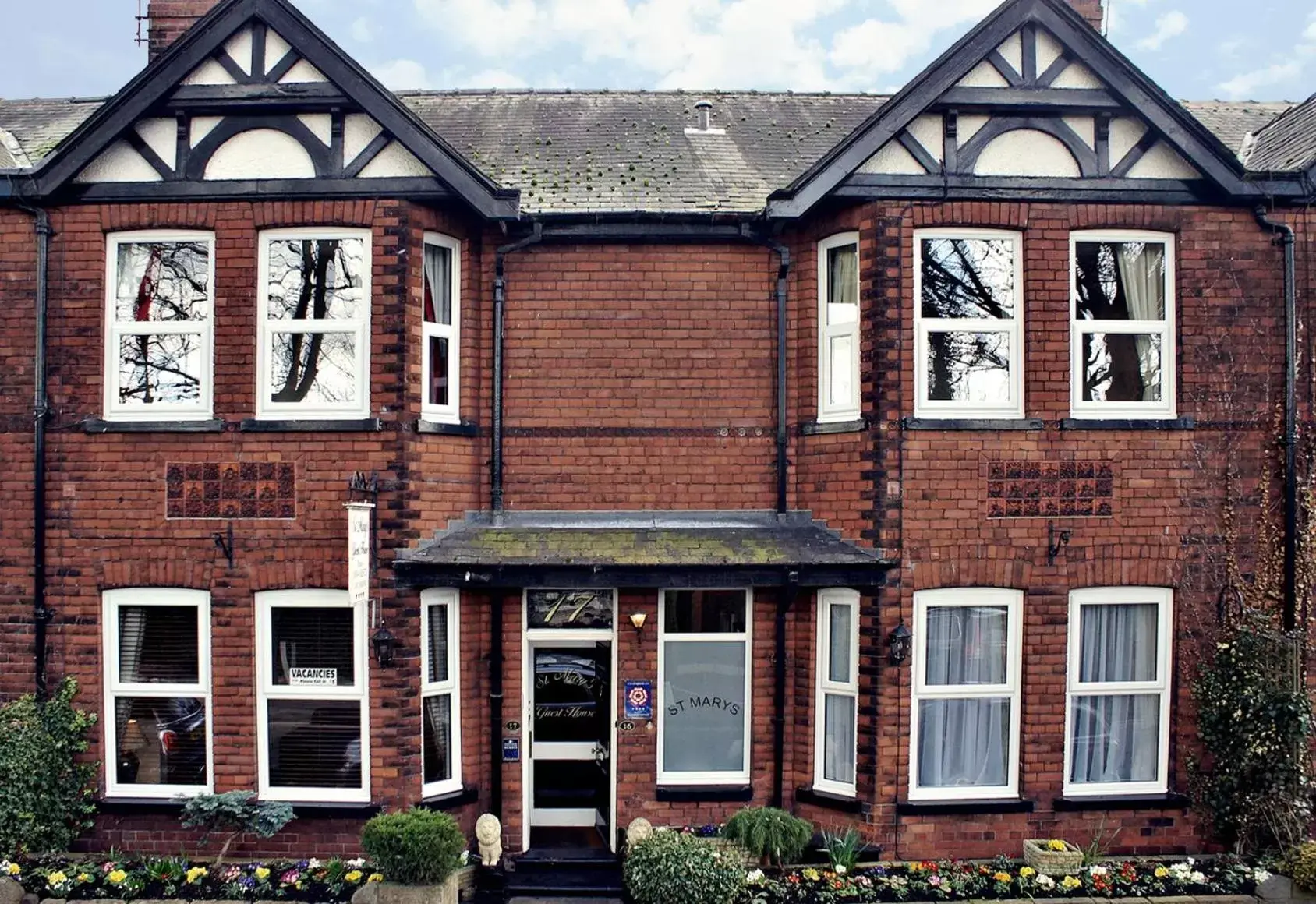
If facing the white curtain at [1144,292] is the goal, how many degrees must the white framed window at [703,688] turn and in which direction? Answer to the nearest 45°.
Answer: approximately 90° to its left

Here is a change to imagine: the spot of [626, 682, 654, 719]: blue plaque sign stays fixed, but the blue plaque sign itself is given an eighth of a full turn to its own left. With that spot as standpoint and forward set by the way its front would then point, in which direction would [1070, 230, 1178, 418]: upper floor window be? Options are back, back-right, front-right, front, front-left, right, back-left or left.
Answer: front-left

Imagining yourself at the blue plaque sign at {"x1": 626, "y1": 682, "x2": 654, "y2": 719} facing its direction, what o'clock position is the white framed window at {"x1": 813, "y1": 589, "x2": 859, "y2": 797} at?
The white framed window is roughly at 9 o'clock from the blue plaque sign.

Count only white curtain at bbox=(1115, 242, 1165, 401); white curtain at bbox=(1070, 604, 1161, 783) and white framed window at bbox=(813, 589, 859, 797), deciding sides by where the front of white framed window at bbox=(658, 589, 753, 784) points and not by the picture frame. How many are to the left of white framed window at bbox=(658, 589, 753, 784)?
3

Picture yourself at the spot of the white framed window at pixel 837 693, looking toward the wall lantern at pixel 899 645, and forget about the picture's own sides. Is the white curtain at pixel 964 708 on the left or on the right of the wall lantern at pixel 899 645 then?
left

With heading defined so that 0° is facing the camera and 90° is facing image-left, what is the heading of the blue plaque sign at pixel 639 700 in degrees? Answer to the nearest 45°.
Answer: approximately 0°

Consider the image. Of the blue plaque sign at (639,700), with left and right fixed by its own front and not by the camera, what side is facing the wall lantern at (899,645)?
left

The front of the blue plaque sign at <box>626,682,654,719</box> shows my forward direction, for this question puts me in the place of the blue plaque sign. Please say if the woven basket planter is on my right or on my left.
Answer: on my left

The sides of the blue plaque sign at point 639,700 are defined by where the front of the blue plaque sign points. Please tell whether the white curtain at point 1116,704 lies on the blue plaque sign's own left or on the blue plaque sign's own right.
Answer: on the blue plaque sign's own left

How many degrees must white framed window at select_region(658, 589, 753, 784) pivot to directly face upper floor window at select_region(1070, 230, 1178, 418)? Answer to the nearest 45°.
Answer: approximately 90° to its left

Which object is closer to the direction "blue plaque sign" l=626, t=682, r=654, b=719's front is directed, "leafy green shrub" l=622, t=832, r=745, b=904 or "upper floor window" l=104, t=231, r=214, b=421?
the leafy green shrub

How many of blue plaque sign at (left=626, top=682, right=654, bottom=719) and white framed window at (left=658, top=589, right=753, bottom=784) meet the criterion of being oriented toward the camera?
2

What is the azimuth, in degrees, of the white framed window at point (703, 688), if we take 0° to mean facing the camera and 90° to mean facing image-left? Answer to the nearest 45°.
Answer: approximately 0°
